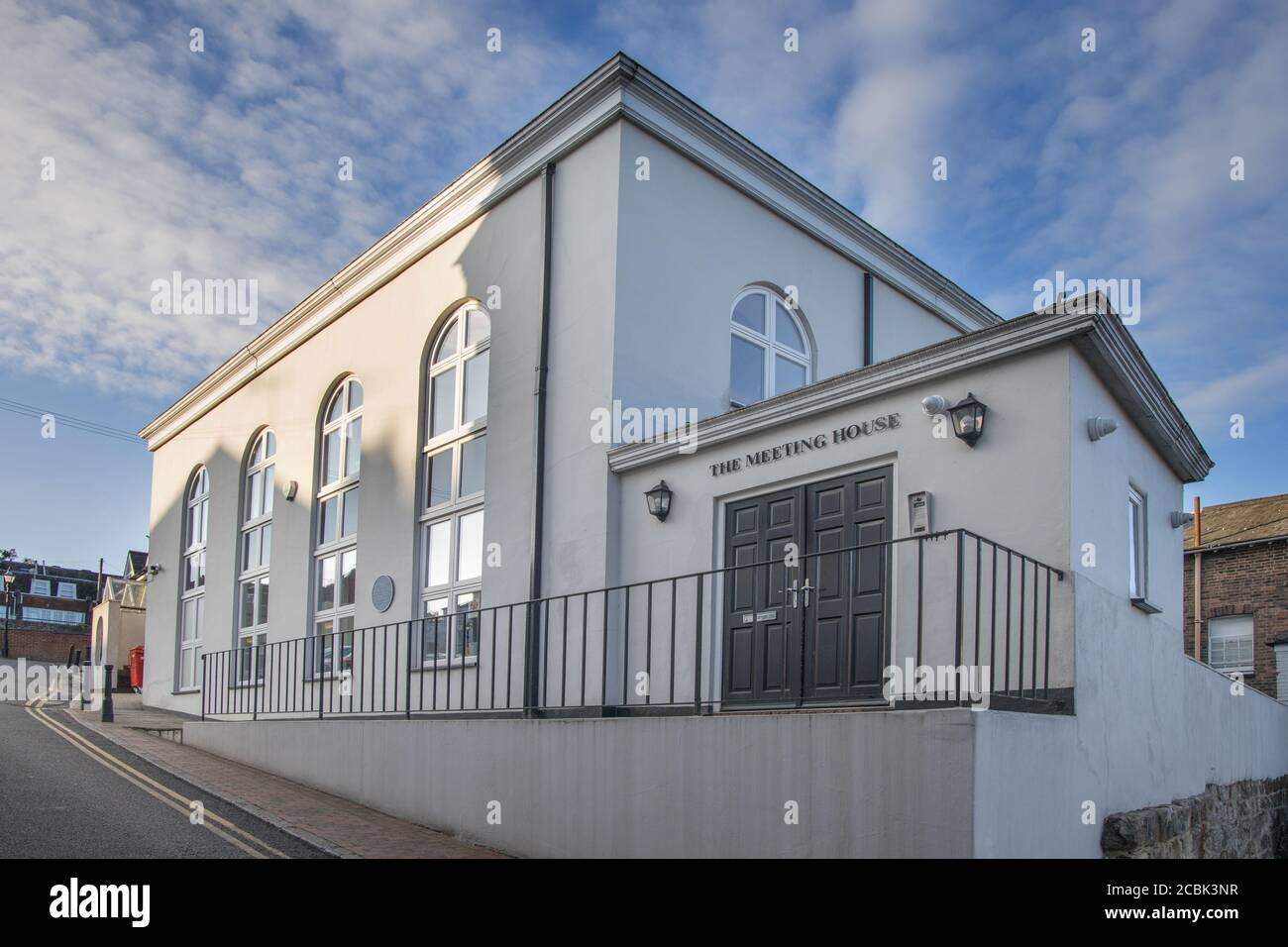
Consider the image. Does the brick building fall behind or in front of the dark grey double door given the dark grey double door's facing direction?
behind

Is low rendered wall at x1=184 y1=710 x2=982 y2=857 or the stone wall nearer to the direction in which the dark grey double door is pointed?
the low rendered wall

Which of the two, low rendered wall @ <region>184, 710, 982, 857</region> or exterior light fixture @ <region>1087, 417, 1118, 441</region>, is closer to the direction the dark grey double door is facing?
the low rendered wall

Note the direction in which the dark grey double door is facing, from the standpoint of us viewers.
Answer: facing the viewer and to the left of the viewer

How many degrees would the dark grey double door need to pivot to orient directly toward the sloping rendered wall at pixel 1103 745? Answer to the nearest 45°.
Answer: approximately 90° to its left

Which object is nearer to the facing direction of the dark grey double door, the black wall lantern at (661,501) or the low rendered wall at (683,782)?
the low rendered wall

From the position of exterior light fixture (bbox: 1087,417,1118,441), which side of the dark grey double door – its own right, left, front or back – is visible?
left

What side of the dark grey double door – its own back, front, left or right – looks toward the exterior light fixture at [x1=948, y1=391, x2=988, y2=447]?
left

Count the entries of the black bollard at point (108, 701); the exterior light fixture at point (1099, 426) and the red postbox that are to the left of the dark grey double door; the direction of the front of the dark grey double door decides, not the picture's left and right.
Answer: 1

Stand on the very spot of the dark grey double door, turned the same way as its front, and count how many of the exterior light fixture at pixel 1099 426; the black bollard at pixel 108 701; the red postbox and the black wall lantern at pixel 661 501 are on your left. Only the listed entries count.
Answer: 1

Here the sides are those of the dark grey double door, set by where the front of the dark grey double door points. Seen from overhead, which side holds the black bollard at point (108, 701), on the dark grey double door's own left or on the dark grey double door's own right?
on the dark grey double door's own right

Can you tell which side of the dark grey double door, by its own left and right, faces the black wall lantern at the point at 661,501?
right
